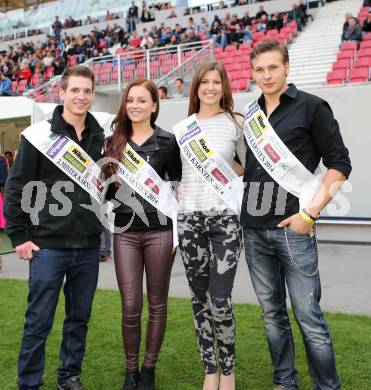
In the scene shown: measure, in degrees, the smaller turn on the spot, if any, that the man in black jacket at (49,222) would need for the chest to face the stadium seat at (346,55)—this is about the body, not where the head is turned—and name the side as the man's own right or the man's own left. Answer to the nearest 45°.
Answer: approximately 90° to the man's own left

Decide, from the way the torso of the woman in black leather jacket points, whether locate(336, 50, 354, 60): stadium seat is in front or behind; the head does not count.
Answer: behind

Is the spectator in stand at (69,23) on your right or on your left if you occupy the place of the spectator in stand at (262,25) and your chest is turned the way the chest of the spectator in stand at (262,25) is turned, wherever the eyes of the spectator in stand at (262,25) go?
on your right

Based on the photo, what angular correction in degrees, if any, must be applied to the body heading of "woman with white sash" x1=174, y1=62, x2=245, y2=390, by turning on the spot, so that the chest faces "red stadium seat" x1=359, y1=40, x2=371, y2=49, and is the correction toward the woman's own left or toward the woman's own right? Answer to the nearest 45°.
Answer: approximately 180°

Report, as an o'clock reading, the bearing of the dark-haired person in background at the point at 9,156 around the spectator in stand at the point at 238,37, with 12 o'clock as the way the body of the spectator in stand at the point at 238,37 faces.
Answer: the dark-haired person in background at the point at 9,156 is roughly at 1 o'clock from the spectator in stand at the point at 238,37.

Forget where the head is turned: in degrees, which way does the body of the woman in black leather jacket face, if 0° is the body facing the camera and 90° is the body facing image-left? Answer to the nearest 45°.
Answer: approximately 0°

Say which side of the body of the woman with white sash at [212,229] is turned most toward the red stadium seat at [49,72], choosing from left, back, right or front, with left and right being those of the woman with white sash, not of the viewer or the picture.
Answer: back

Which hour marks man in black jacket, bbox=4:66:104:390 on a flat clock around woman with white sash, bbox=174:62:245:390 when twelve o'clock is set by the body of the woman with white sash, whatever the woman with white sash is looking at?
The man in black jacket is roughly at 3 o'clock from the woman with white sash.

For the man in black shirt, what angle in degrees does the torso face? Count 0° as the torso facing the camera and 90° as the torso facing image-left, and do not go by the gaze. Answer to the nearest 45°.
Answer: approximately 45°

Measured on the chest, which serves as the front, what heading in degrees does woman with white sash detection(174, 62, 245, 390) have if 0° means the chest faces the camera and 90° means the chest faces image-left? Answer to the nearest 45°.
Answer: approximately 0°
